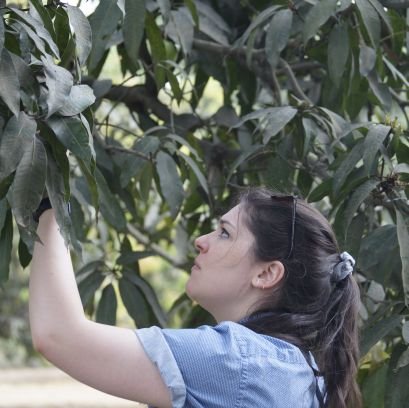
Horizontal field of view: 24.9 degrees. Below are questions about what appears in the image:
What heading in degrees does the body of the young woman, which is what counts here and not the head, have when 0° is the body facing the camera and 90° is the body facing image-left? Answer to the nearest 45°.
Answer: approximately 90°

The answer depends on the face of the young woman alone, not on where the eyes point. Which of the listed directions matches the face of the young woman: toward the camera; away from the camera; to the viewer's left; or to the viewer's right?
to the viewer's left
